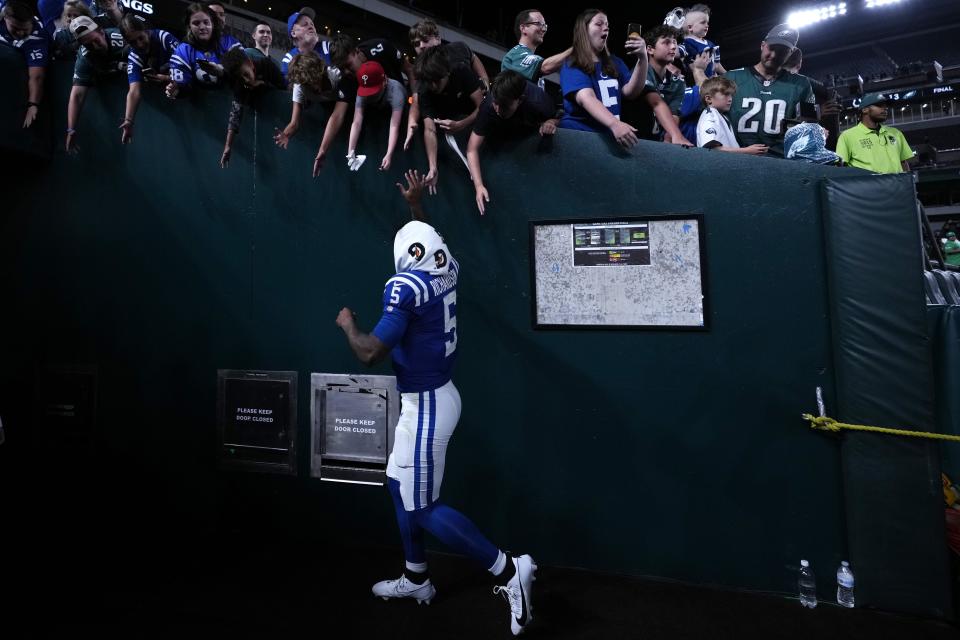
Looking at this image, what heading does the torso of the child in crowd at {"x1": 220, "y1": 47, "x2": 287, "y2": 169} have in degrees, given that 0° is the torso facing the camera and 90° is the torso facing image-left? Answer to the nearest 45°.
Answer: approximately 45°

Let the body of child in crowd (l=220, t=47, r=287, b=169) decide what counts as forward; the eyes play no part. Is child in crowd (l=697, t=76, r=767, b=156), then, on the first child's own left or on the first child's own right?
on the first child's own left

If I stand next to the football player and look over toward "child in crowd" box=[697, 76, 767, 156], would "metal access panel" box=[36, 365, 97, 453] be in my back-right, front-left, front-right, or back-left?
back-left
